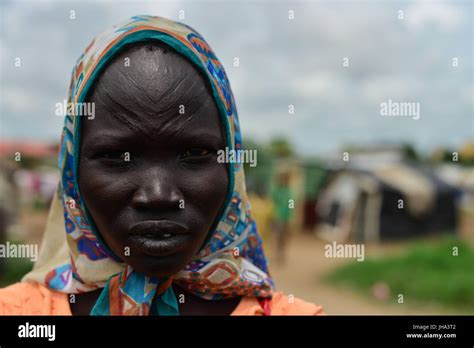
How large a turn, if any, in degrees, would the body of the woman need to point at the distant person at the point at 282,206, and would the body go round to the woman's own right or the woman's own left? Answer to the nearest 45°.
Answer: approximately 180°

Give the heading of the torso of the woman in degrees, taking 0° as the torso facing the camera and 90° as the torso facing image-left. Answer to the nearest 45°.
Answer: approximately 0°
